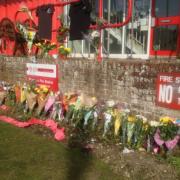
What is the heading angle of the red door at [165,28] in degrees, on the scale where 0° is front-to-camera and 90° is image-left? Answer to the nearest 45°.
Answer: approximately 0°

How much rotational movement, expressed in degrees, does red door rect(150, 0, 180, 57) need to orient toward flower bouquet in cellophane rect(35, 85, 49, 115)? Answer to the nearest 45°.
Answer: approximately 45° to its right

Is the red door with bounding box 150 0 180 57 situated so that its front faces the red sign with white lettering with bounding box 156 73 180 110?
yes

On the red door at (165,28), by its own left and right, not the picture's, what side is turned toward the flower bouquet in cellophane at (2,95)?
right

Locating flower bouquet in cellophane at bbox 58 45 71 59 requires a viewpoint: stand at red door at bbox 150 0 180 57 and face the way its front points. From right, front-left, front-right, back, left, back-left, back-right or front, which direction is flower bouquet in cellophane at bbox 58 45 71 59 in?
right

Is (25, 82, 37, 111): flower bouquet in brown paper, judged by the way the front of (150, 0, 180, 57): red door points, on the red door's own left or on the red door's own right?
on the red door's own right

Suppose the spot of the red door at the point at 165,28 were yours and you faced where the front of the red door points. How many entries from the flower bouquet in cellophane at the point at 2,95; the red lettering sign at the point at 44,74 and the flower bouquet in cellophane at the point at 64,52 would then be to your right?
3

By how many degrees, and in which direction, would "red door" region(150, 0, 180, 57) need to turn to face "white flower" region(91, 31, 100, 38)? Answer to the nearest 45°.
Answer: approximately 90° to its right

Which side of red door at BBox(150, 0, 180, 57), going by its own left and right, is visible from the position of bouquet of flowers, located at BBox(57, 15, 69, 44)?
right
